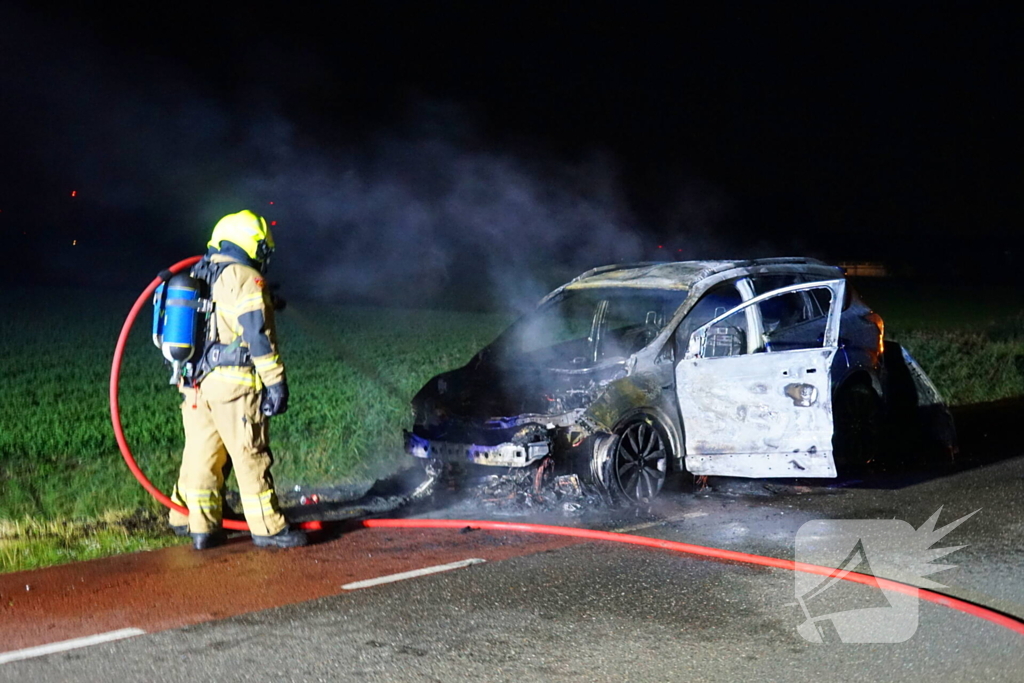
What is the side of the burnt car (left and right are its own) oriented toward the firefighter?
front

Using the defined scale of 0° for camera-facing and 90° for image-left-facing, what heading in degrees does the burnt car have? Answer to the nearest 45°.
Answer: approximately 45°
